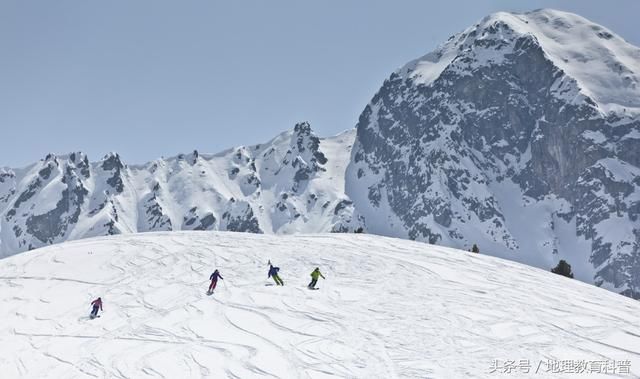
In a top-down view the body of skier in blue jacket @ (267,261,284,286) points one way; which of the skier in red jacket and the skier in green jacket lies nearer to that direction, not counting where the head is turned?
the skier in red jacket

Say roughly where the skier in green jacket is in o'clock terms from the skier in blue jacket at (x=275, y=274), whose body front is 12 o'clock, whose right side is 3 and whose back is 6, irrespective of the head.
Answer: The skier in green jacket is roughly at 8 o'clock from the skier in blue jacket.

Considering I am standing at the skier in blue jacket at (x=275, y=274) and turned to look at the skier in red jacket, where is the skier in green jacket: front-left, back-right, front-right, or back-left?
back-left

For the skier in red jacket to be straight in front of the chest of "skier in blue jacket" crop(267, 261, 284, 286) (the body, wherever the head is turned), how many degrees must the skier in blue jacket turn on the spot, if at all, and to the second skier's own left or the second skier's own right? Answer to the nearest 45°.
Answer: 0° — they already face them

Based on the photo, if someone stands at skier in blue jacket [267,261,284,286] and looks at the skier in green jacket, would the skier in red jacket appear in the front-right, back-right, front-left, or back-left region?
back-right

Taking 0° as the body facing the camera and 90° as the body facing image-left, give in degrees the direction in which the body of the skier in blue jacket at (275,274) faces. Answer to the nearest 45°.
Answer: approximately 45°
